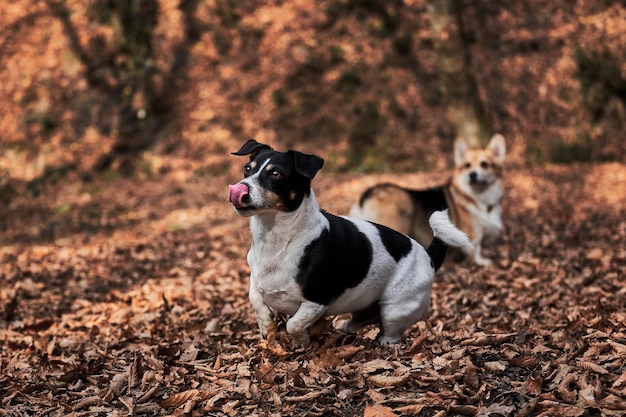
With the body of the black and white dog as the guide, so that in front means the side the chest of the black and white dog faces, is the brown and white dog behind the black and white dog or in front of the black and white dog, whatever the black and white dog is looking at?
behind

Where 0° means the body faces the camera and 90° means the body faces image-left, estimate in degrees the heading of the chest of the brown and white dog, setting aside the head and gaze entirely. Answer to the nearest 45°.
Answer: approximately 315°

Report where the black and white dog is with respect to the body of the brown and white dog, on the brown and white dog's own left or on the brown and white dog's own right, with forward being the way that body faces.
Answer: on the brown and white dog's own right

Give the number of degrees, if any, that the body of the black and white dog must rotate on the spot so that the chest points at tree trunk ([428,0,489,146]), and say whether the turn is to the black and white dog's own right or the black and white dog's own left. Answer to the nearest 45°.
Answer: approximately 135° to the black and white dog's own right
